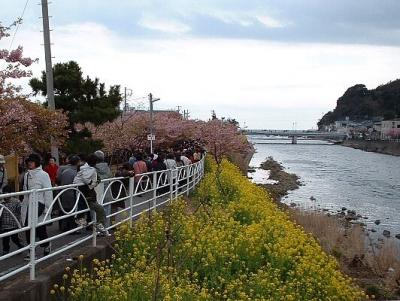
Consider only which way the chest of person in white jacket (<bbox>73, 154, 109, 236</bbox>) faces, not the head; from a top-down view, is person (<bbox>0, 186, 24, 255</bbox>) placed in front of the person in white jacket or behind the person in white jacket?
behind

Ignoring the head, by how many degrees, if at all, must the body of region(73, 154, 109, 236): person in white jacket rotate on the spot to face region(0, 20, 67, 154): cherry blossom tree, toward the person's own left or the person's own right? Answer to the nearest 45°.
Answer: approximately 90° to the person's own left

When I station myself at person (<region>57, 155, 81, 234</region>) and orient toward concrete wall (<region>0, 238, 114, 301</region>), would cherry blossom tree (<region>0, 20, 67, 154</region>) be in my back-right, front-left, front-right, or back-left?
back-right
